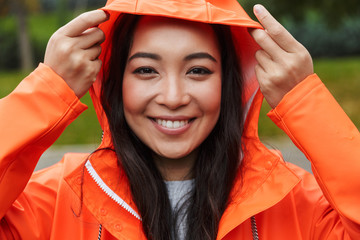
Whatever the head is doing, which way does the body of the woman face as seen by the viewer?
toward the camera

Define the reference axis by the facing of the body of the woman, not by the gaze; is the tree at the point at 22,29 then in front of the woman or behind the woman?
behind
